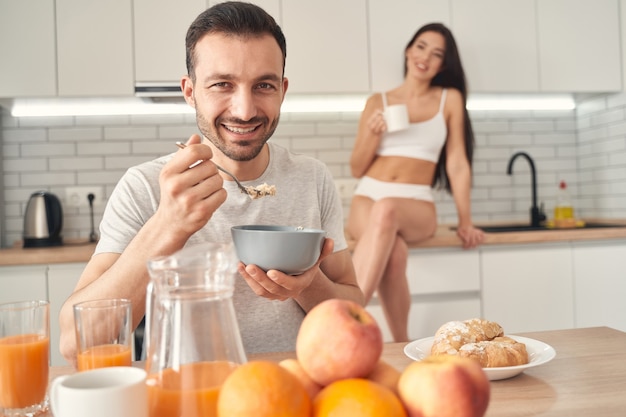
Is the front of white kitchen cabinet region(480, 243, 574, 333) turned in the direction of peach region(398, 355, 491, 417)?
yes

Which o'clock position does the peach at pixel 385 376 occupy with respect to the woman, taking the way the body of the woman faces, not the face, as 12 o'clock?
The peach is roughly at 12 o'clock from the woman.

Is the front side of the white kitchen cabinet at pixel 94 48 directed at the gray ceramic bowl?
yes

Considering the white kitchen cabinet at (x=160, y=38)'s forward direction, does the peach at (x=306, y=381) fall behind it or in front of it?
in front

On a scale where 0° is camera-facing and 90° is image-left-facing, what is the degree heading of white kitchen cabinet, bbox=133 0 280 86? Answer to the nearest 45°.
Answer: approximately 0°

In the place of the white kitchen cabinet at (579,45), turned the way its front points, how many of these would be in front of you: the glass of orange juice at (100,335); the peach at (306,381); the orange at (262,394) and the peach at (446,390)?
4

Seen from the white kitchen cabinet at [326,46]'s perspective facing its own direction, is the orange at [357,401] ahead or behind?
ahead

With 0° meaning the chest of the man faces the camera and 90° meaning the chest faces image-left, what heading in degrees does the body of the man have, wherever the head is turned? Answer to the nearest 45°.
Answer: approximately 0°

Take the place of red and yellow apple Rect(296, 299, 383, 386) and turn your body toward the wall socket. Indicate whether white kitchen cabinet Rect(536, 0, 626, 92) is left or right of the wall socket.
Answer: right
